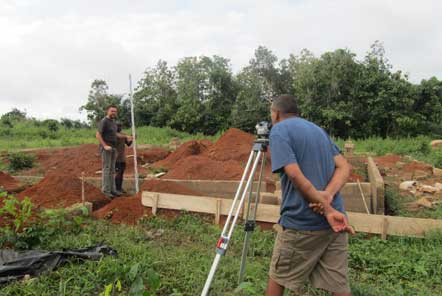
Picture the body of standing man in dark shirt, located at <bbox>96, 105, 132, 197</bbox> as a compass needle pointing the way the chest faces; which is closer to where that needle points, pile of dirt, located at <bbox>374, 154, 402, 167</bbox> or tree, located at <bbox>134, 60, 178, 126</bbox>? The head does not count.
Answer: the pile of dirt

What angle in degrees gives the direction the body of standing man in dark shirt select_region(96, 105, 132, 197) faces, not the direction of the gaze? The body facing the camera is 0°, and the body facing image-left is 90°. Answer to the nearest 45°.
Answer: approximately 315°

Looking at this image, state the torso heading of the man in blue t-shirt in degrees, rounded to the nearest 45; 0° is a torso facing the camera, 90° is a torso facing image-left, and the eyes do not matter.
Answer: approximately 135°

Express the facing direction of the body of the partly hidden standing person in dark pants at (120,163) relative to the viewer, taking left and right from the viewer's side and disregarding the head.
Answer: facing to the right of the viewer

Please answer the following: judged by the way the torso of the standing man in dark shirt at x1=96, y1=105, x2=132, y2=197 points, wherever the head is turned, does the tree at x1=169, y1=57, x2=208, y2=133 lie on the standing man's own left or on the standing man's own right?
on the standing man's own left

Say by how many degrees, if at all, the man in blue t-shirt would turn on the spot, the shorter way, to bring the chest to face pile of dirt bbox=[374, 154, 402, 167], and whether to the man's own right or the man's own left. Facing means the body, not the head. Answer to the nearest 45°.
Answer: approximately 45° to the man's own right

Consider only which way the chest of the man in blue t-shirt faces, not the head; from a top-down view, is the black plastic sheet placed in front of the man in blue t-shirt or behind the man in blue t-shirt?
in front

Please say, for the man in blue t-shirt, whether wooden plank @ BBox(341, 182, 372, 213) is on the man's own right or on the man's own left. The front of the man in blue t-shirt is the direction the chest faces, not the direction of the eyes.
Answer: on the man's own right

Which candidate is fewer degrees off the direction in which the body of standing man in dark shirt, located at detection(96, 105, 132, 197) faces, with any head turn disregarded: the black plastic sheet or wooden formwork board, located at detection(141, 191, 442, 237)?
the wooden formwork board

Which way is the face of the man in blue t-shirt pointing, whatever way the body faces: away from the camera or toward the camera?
away from the camera

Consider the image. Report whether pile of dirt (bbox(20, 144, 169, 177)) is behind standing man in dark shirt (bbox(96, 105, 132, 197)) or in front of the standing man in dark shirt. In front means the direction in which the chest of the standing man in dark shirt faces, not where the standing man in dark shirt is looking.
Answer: behind

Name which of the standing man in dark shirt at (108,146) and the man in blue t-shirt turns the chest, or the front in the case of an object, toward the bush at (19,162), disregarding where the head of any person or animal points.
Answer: the man in blue t-shirt

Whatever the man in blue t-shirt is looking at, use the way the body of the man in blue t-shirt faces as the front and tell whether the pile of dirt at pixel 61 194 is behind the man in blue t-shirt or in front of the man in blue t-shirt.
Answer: in front

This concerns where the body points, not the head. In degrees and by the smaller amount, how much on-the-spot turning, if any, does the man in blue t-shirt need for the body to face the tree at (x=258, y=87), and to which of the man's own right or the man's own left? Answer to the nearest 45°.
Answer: approximately 45° to the man's own right
